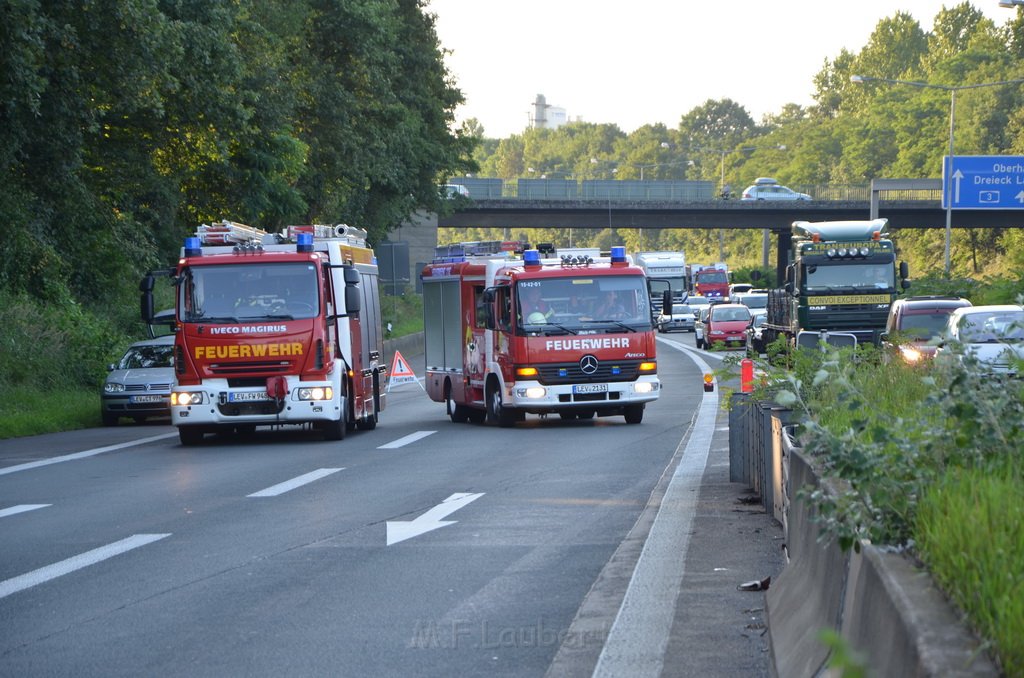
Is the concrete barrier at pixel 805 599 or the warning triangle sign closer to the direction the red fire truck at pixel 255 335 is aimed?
the concrete barrier

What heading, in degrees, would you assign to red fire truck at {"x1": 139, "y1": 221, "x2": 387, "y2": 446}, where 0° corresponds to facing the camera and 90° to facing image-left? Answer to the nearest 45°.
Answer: approximately 0°

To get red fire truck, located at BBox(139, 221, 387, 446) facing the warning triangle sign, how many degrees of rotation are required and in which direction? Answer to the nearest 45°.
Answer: approximately 180°

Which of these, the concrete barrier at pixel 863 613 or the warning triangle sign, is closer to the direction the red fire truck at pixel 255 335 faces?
the concrete barrier
